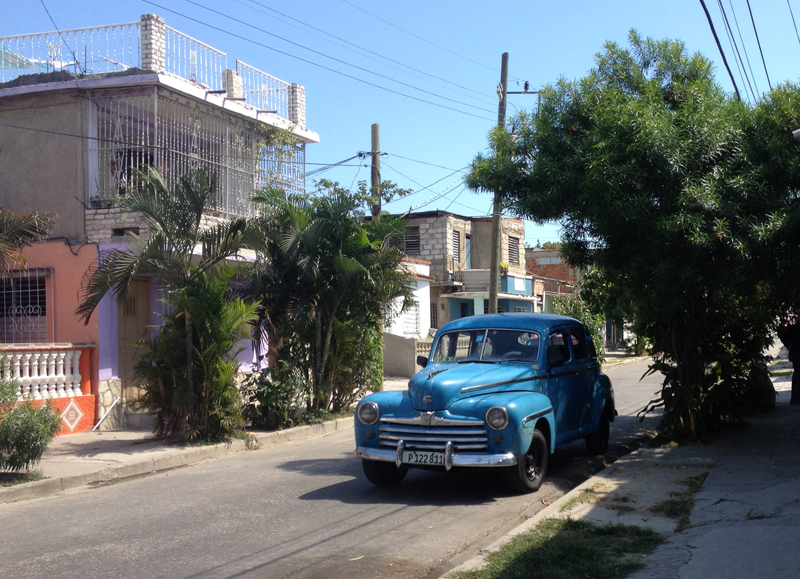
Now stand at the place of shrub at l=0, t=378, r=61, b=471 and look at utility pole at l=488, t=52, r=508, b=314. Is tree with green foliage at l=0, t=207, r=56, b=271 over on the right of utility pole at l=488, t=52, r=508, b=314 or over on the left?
left

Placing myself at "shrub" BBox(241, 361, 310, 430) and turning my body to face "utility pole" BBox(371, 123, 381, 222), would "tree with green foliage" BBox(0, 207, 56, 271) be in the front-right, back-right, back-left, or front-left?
back-left

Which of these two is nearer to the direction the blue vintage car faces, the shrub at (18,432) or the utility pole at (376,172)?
the shrub

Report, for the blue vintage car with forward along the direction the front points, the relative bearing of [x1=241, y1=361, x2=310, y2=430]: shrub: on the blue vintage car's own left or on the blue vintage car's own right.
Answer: on the blue vintage car's own right

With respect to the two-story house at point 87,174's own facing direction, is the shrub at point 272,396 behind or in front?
in front

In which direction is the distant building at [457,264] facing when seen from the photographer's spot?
facing the viewer and to the right of the viewer

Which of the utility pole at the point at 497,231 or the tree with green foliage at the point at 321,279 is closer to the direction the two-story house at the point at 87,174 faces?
the tree with green foliage

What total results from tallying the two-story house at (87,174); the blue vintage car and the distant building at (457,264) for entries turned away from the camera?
0

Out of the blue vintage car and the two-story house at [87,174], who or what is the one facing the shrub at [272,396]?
the two-story house

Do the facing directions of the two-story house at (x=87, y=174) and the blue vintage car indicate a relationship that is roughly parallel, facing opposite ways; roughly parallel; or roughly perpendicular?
roughly perpendicular

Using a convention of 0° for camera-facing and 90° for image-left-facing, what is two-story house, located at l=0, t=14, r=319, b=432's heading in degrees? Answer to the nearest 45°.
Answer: approximately 315°

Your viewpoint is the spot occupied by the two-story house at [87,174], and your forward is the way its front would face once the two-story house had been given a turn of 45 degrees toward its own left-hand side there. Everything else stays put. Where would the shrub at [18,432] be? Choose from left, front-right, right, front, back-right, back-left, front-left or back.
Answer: right

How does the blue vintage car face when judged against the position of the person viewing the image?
facing the viewer and to the left of the viewer

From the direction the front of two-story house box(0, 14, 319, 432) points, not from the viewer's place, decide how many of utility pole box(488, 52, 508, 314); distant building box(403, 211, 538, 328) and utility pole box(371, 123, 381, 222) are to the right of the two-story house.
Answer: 0

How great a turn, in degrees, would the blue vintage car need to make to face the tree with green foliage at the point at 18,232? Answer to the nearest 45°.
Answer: approximately 90° to its right

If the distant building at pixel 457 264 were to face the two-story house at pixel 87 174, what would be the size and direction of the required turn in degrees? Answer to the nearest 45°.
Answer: approximately 45° to its right

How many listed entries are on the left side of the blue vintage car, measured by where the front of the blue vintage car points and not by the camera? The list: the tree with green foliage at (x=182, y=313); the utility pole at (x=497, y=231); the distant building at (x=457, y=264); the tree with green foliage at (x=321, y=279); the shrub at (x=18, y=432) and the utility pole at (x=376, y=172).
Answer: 0
